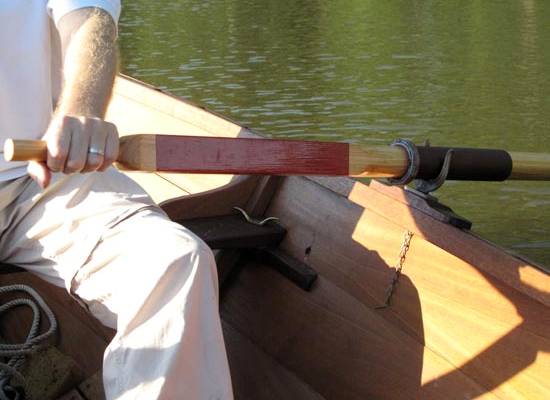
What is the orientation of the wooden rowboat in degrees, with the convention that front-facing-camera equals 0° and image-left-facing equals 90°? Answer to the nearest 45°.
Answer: approximately 135°
